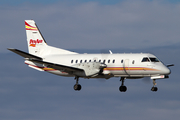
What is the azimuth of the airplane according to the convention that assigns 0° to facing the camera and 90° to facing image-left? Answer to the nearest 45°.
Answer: approximately 315°
